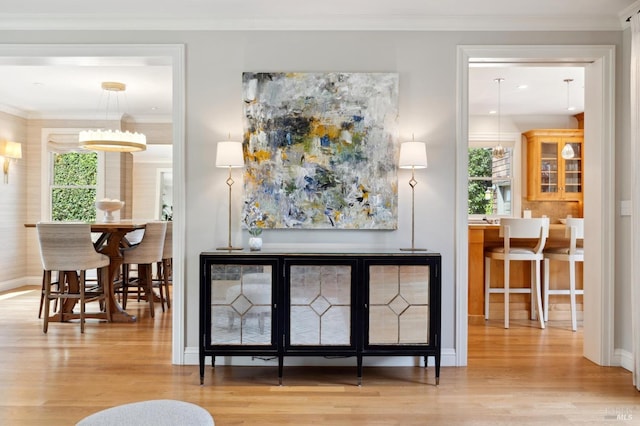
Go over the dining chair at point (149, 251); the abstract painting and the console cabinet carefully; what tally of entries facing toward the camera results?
2

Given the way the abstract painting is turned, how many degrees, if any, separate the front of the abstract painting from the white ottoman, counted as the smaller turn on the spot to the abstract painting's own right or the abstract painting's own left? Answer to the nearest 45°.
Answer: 0° — it already faces it

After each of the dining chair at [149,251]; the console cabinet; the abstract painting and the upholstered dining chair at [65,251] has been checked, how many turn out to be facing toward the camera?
2

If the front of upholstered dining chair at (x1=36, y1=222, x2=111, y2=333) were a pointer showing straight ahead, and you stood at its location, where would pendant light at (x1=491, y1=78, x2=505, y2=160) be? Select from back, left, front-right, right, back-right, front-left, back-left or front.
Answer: front-right

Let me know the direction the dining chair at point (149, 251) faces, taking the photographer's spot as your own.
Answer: facing away from the viewer and to the left of the viewer

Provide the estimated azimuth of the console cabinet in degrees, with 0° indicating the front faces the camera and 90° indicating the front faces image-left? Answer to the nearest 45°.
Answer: approximately 0°

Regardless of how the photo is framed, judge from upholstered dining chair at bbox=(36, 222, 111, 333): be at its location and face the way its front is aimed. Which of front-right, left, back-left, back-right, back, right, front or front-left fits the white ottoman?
back-right

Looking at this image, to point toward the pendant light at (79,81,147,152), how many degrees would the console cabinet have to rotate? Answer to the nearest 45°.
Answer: approximately 135° to its right

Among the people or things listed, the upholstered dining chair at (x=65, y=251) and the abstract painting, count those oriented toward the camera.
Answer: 1
